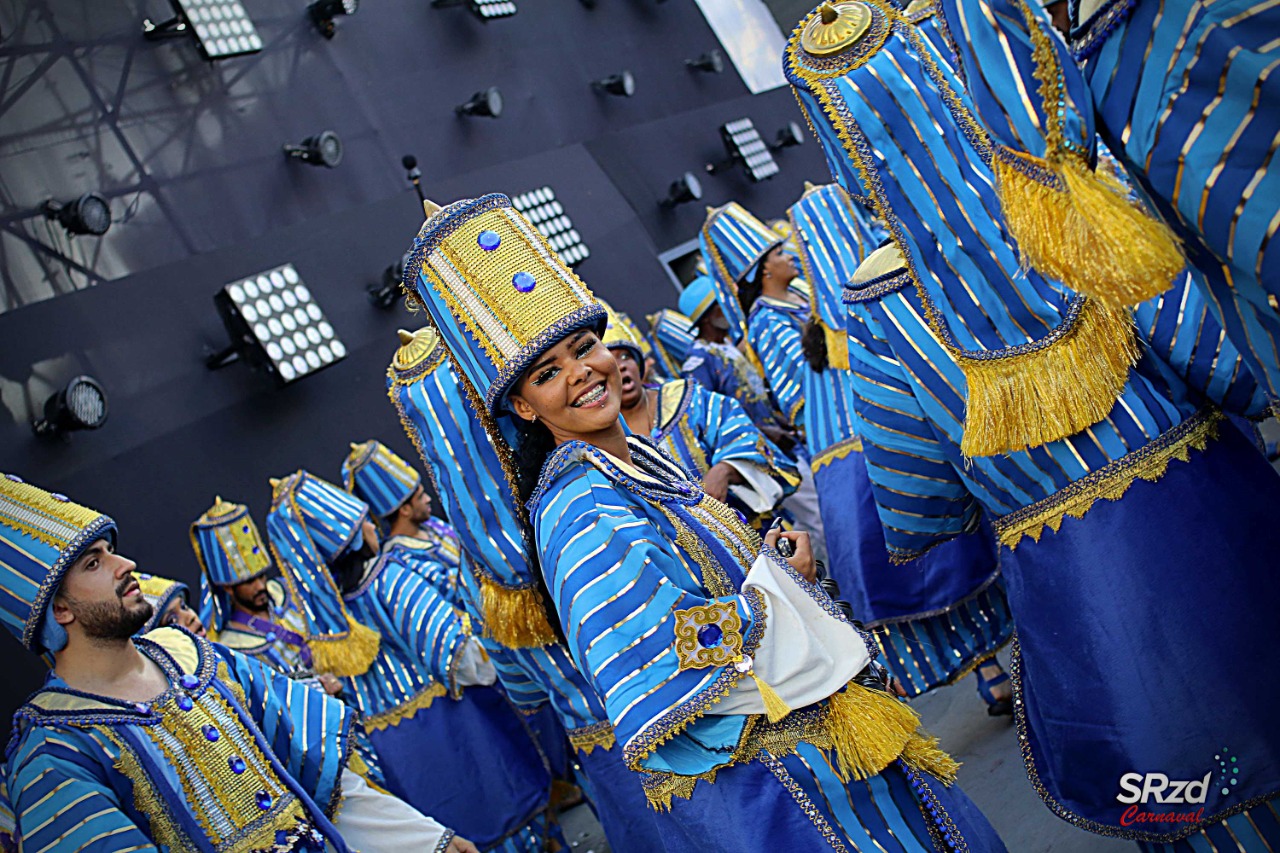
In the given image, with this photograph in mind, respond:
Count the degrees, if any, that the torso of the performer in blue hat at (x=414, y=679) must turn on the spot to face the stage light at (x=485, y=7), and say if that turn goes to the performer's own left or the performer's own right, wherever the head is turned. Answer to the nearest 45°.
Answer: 0° — they already face it

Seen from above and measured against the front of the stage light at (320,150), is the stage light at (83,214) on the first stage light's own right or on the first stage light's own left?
on the first stage light's own right

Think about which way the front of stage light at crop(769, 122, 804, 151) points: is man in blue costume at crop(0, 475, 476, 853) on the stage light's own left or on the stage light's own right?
on the stage light's own right

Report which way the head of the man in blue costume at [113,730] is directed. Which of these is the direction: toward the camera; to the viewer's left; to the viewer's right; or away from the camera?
to the viewer's right

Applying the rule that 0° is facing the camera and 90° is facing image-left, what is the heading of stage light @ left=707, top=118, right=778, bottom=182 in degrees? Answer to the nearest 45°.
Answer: approximately 315°

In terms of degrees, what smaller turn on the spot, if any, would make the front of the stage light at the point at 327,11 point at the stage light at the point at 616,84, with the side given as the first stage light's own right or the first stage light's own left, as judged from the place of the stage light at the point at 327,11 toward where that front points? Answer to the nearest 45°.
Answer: approximately 90° to the first stage light's own left

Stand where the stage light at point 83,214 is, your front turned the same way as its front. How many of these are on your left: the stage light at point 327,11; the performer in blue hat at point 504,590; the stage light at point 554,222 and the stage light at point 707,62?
3

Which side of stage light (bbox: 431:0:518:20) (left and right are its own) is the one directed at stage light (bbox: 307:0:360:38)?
right

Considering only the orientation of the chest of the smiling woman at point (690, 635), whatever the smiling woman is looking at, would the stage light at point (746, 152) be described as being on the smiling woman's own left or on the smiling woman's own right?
on the smiling woman's own left

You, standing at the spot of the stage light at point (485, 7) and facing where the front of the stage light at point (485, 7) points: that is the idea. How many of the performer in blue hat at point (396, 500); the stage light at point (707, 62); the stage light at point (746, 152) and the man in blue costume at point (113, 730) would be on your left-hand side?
2
